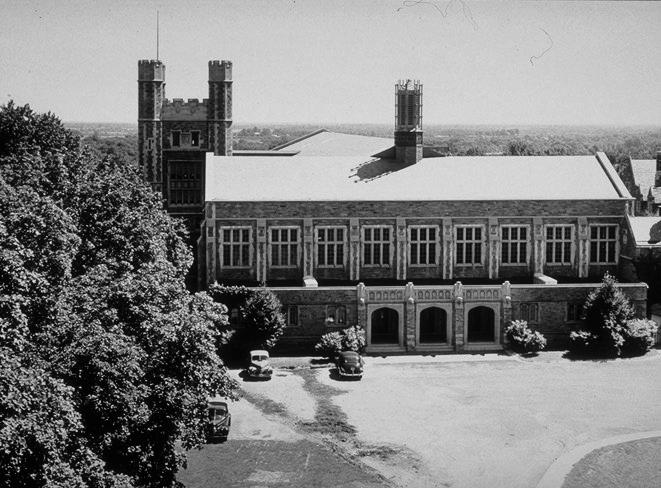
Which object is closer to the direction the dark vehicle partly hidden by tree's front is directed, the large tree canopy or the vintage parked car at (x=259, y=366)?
the large tree canopy

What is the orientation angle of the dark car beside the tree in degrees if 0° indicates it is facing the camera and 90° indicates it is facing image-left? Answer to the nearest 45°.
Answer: approximately 0°

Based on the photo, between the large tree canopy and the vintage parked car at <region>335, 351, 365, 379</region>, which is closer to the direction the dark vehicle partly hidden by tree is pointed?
the large tree canopy

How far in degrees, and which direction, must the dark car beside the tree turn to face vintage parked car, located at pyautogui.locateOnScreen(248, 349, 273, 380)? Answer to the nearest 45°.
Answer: approximately 180°

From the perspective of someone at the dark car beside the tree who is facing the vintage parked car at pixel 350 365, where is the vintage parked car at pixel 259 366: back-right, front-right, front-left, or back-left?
front-left
